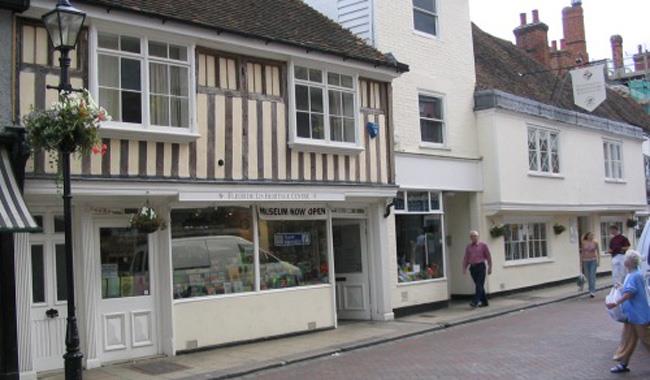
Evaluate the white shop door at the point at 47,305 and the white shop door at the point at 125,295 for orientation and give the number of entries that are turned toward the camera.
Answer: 2

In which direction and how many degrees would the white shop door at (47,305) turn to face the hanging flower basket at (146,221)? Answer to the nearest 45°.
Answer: approximately 90° to its left

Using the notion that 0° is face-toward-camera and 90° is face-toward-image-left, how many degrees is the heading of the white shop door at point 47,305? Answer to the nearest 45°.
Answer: approximately 0°

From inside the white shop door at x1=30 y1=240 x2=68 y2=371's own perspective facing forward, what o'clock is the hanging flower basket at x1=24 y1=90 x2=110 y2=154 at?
The hanging flower basket is roughly at 12 o'clock from the white shop door.

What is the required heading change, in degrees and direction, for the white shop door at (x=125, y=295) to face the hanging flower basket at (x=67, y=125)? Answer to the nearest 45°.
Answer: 0° — it already faces it

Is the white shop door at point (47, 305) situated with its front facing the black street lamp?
yes

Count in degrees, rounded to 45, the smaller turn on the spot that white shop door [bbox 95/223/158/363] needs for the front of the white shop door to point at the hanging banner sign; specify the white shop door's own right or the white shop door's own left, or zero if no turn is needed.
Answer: approximately 135° to the white shop door's own left

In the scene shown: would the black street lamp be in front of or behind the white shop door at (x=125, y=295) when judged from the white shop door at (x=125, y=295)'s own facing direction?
in front

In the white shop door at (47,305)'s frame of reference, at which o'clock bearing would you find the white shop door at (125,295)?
the white shop door at (125,295) is roughly at 8 o'clock from the white shop door at (47,305).
